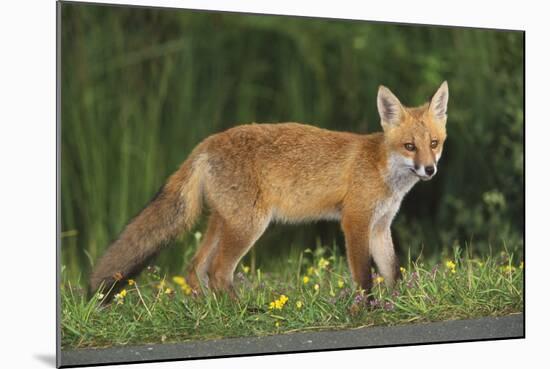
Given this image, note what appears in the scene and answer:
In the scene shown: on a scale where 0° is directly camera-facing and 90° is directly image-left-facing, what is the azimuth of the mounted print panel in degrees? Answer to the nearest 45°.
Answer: approximately 315°
